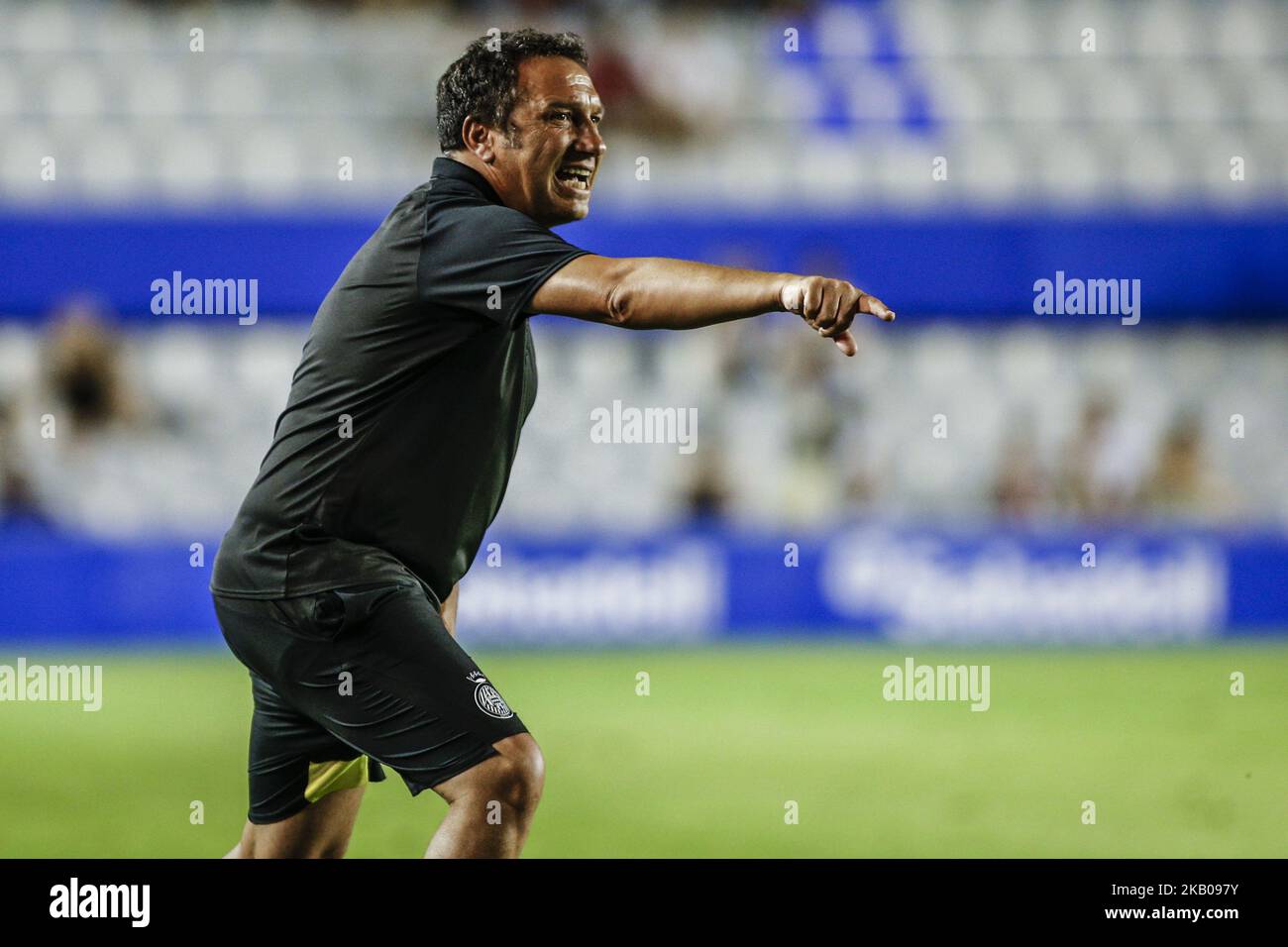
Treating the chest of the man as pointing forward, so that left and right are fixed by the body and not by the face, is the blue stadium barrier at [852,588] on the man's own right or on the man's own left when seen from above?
on the man's own left

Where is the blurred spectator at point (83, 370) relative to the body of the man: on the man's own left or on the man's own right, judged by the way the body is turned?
on the man's own left

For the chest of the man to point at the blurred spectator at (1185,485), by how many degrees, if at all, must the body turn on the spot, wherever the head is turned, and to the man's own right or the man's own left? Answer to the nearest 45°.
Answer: approximately 45° to the man's own left

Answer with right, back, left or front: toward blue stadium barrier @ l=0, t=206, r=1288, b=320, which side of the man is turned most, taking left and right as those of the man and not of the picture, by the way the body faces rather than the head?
left

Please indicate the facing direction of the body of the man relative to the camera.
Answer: to the viewer's right
